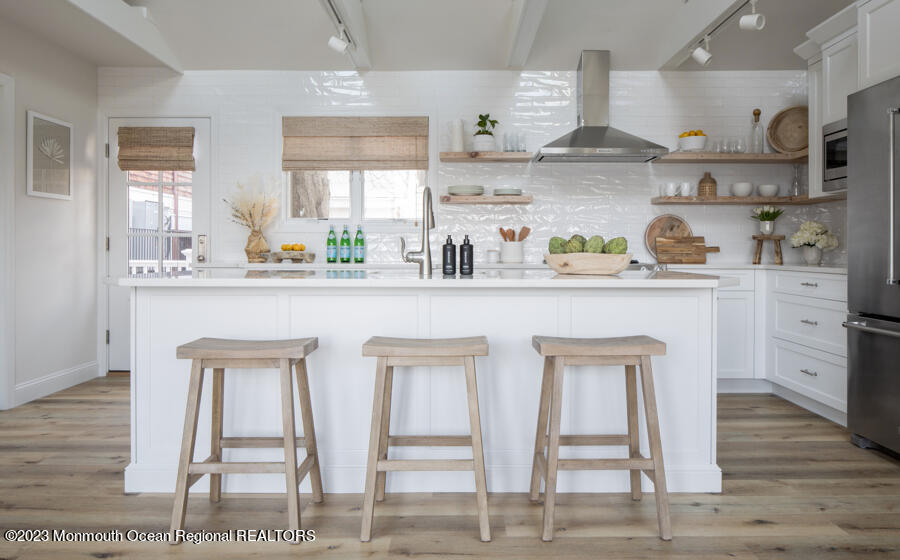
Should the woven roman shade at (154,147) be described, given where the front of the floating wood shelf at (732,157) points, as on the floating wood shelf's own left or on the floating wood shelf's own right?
on the floating wood shelf's own right

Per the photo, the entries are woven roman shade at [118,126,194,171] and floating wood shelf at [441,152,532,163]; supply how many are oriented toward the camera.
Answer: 2

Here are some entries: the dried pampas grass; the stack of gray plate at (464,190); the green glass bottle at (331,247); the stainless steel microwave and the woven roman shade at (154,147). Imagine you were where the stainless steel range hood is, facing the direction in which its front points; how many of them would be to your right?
4

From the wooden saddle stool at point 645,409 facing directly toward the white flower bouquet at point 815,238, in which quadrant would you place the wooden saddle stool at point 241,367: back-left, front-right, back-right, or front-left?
back-left

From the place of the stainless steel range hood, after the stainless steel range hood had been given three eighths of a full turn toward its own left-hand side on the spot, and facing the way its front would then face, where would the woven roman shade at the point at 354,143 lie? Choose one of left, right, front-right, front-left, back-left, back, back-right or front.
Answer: back-left

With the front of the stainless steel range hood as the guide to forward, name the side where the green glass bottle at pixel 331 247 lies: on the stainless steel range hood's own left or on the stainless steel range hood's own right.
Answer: on the stainless steel range hood's own right
